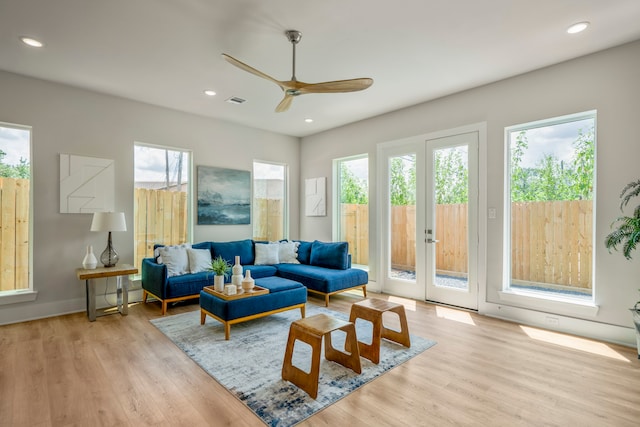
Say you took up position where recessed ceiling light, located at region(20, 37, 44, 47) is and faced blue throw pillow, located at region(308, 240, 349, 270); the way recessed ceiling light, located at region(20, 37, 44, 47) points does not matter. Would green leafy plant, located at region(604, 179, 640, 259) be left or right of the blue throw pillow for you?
right

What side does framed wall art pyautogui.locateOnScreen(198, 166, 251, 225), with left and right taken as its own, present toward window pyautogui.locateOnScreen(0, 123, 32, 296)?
right

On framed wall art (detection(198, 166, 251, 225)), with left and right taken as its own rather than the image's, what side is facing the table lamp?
right

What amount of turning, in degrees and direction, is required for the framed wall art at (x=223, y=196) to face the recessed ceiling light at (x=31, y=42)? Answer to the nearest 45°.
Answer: approximately 90° to its right

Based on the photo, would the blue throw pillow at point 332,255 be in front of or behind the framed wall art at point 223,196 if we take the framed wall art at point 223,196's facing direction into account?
in front

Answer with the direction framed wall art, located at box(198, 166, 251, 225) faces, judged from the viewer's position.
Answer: facing the viewer and to the right of the viewer

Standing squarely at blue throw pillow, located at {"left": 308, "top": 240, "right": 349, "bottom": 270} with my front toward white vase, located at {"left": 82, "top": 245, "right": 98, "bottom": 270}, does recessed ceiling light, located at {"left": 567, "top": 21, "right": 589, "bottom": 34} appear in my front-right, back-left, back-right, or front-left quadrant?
back-left

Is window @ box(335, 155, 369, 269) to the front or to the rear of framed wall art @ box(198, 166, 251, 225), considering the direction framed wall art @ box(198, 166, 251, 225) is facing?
to the front

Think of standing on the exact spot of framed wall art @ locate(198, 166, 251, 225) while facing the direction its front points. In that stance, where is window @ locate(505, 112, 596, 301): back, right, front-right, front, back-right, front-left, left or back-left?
front

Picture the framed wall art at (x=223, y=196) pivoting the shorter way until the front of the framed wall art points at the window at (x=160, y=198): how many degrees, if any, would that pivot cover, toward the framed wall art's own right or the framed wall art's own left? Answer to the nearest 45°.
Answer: approximately 135° to the framed wall art's own right

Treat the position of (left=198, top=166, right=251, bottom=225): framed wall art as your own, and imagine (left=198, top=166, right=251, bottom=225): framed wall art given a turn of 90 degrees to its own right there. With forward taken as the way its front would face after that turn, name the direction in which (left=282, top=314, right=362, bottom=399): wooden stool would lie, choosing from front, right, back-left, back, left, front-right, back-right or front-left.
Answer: front-left

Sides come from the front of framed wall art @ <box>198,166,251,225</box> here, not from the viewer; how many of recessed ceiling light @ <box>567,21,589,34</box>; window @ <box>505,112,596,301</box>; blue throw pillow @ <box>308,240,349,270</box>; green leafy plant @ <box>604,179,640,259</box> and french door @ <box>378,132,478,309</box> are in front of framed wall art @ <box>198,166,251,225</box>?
5

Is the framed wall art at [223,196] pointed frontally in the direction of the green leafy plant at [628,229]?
yes

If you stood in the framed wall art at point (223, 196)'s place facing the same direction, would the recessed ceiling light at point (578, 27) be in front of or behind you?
in front

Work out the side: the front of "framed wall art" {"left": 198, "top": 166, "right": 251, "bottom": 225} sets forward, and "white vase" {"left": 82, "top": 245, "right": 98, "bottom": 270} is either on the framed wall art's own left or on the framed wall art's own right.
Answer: on the framed wall art's own right
